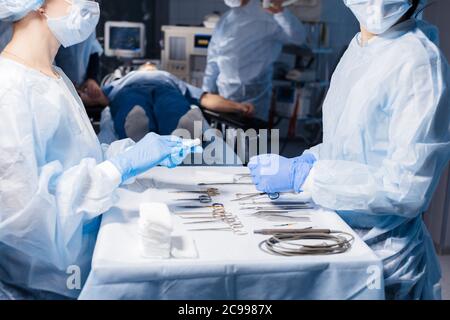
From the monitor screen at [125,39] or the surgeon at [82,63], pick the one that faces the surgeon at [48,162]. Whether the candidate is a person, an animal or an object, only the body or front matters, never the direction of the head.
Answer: the monitor screen

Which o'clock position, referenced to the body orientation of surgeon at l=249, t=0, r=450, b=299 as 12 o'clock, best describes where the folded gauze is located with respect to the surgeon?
The folded gauze is roughly at 12 o'clock from the surgeon.

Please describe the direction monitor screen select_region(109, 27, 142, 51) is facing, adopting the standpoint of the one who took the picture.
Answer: facing the viewer

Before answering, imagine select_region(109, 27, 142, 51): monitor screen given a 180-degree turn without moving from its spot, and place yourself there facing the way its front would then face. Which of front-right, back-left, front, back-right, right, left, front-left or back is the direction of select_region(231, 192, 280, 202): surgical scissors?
back

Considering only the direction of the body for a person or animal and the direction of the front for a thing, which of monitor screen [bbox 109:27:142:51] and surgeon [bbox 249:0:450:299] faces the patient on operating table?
the monitor screen

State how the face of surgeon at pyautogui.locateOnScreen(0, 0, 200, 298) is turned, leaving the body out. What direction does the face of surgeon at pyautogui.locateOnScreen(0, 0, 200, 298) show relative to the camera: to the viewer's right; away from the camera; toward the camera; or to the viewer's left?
to the viewer's right

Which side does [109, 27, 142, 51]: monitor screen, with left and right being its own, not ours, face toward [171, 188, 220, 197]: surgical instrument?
front

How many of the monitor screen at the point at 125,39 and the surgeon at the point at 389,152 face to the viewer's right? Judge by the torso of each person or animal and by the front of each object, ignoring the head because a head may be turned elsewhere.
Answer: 0

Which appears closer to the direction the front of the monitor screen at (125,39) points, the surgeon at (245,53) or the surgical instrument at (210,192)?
the surgical instrument

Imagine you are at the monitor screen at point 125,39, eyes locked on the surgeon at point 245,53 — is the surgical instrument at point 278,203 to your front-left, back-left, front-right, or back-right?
front-right
